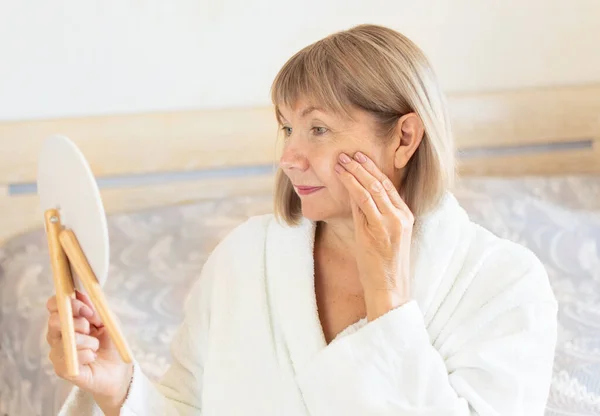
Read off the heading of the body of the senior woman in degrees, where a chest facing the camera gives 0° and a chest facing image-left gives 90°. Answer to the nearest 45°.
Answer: approximately 45°

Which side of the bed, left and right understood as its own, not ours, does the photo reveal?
front
